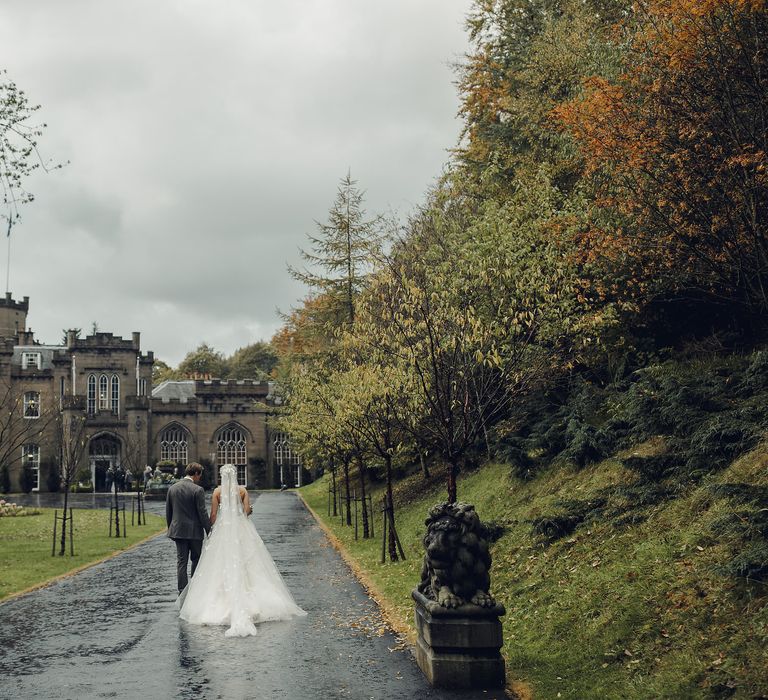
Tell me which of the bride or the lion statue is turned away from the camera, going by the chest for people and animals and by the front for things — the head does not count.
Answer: the bride

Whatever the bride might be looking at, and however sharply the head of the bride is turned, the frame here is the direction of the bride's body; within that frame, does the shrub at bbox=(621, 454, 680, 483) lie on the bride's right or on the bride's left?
on the bride's right

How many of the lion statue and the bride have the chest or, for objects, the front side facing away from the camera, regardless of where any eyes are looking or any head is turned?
1

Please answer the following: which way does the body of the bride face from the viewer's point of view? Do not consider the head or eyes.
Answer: away from the camera

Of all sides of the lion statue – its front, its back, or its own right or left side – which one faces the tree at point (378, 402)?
back

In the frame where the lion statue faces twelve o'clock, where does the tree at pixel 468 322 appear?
The tree is roughly at 6 o'clock from the lion statue.

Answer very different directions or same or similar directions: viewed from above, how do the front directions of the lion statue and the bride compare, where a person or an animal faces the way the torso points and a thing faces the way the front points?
very different directions

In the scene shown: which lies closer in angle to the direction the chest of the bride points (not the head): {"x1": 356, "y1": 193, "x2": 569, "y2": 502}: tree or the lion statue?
the tree

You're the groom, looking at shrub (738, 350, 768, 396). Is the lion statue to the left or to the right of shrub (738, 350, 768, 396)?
right

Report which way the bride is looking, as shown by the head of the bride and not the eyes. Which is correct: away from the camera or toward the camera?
away from the camera

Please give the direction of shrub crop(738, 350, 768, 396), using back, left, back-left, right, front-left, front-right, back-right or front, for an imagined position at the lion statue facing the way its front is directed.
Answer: back-left
